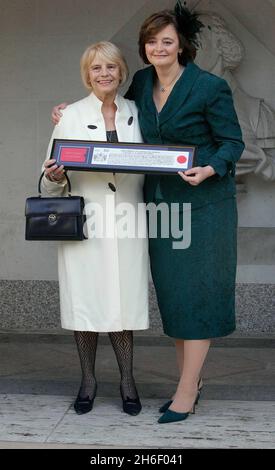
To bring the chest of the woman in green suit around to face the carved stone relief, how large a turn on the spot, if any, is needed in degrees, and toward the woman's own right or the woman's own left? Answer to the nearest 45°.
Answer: approximately 135° to the woman's own right

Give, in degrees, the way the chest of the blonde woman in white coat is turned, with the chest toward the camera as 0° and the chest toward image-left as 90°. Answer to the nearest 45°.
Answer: approximately 0°

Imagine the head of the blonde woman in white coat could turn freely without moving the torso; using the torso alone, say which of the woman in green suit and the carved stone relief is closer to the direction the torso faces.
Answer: the woman in green suit

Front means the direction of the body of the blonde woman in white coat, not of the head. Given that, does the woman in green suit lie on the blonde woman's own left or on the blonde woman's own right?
on the blonde woman's own left

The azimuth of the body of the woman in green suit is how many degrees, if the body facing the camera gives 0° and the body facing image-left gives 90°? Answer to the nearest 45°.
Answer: approximately 45°

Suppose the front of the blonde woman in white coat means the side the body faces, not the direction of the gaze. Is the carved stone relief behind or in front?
behind

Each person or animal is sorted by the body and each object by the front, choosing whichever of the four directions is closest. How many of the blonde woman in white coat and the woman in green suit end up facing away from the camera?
0
